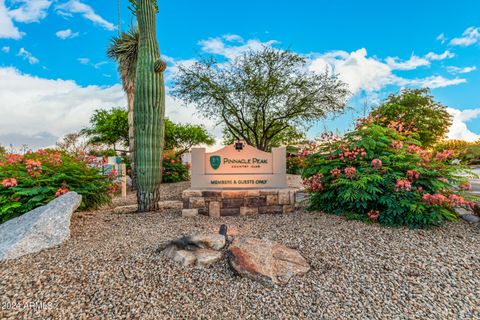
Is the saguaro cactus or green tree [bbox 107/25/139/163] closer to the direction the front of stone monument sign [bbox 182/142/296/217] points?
the saguaro cactus

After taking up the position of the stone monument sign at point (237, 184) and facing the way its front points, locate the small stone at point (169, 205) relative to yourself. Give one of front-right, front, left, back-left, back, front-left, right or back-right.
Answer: right

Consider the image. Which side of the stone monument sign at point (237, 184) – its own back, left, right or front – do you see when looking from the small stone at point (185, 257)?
front

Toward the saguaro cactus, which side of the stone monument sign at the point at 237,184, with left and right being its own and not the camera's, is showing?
right

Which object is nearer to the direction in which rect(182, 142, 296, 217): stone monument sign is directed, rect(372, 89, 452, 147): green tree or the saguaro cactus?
the saguaro cactus

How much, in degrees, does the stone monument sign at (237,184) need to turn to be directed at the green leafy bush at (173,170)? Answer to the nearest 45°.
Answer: approximately 135° to its right

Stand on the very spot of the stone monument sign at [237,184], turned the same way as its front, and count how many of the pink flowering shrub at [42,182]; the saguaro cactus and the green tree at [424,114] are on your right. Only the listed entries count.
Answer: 2

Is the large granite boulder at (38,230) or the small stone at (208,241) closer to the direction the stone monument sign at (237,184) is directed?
the small stone

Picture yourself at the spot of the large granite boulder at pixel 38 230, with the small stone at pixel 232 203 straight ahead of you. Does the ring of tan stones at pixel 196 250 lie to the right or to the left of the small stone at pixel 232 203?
right

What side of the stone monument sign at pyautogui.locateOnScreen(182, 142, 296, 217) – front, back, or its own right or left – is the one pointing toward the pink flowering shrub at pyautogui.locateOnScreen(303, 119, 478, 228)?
left

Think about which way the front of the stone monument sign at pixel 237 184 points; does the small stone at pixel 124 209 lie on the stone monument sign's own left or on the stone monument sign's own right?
on the stone monument sign's own right

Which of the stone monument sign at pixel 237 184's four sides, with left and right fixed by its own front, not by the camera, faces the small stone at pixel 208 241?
front

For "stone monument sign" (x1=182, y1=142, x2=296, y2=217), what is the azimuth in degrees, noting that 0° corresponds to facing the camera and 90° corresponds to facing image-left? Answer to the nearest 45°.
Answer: approximately 0°

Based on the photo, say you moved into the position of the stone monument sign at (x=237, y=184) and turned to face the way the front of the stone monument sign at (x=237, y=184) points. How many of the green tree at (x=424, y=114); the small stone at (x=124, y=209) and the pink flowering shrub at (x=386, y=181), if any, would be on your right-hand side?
1

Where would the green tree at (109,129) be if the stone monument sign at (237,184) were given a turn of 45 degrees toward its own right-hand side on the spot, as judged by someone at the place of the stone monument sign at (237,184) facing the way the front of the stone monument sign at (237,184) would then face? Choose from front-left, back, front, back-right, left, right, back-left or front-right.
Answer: right
